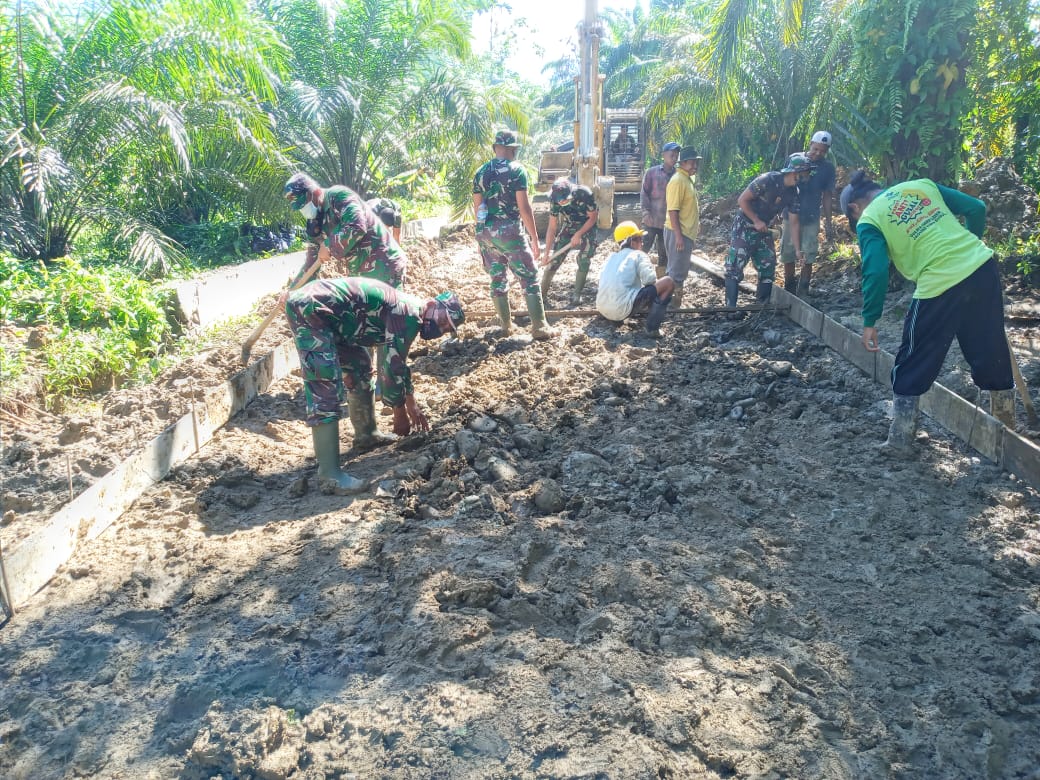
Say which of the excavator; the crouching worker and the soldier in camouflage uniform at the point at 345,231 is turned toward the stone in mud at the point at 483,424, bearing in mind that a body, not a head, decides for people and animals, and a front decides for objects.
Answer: the excavator

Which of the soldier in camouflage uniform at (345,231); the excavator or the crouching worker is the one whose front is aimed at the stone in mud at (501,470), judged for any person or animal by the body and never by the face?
the excavator

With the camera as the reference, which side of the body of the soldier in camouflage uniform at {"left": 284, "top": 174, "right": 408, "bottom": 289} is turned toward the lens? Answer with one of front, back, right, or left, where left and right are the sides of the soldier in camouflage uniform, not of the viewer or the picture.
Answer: left

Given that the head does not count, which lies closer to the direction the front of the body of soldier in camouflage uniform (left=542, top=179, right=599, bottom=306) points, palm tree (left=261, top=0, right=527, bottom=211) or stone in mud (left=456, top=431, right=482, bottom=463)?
the stone in mud

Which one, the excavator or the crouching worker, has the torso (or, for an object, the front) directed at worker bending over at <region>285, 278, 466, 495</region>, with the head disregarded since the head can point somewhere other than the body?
the excavator

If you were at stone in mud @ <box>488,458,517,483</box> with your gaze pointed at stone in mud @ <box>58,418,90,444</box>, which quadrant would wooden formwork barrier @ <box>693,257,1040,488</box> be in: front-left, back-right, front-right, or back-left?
back-right

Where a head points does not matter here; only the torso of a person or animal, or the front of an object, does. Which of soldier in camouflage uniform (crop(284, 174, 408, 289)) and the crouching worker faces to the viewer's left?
the soldier in camouflage uniform

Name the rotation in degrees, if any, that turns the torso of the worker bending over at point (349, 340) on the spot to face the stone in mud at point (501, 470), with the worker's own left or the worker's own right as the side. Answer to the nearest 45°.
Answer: approximately 45° to the worker's own right

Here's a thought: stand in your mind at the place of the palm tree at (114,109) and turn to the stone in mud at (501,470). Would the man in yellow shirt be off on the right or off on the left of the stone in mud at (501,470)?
left

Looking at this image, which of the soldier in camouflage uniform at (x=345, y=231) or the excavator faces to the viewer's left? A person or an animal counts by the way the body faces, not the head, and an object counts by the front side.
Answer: the soldier in camouflage uniform

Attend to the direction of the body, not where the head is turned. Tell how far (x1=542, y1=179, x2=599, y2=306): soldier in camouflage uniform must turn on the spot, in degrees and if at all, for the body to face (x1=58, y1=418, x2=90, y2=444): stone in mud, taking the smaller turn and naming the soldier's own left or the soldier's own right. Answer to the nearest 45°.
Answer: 0° — they already face it

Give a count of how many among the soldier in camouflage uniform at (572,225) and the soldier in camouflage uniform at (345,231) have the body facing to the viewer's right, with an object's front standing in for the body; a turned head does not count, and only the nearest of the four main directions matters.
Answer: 0

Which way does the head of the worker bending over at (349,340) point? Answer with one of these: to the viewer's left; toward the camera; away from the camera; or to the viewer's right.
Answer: to the viewer's right

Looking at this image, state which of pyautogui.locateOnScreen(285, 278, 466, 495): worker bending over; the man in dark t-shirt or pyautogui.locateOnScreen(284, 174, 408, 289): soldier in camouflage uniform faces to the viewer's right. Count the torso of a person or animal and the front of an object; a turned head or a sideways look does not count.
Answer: the worker bending over
